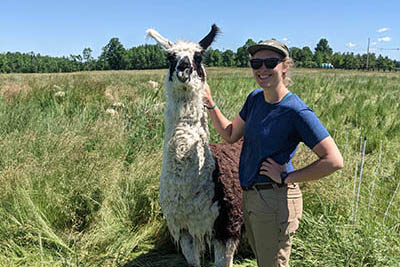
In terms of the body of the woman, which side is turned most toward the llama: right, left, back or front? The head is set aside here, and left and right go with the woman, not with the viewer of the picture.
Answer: right
